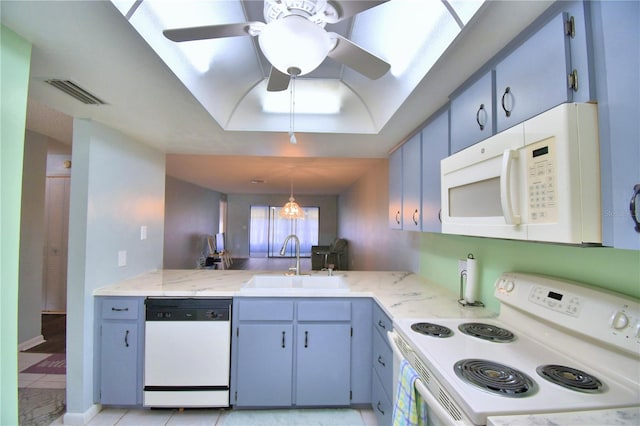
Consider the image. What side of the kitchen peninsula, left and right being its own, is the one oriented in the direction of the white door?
right

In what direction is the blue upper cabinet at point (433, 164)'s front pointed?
to the viewer's left

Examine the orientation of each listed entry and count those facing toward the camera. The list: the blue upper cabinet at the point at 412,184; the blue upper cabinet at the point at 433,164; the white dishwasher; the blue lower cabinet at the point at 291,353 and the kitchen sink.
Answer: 3

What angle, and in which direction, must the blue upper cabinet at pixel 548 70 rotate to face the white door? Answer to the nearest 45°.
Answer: approximately 45° to its right

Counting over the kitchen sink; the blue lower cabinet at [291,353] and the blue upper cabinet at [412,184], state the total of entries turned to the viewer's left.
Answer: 1

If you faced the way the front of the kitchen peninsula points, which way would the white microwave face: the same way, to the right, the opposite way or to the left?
to the right

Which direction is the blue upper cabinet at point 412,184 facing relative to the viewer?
to the viewer's left

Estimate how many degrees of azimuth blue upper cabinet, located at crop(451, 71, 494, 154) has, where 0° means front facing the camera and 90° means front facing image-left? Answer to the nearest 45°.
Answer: approximately 45°
